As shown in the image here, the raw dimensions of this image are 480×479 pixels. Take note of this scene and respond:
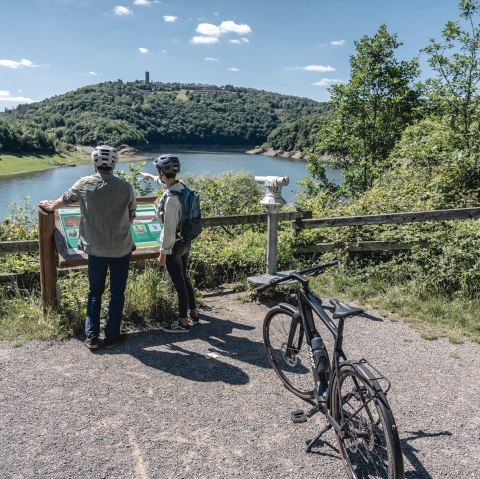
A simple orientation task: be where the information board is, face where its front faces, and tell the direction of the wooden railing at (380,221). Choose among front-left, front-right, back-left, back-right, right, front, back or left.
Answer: left

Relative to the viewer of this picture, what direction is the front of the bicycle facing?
facing away from the viewer and to the left of the viewer

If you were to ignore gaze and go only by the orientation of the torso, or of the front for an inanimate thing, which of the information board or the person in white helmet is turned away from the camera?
the person in white helmet

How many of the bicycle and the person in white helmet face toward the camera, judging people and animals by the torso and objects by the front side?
0

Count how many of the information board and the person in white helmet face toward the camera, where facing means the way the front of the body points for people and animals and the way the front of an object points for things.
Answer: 1

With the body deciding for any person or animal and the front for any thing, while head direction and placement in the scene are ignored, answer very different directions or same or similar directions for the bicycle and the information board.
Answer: very different directions

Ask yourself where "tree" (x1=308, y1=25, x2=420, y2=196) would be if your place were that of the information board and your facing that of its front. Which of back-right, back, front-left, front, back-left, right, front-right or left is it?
back-left

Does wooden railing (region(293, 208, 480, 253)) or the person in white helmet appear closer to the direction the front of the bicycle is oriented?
the person in white helmet

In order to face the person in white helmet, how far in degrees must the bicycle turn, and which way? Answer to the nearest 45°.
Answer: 0° — it already faces them

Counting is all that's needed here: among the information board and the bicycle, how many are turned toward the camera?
1

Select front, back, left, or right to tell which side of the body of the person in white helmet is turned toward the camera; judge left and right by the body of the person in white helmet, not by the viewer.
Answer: back

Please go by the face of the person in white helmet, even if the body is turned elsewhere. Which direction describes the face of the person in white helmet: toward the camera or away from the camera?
away from the camera

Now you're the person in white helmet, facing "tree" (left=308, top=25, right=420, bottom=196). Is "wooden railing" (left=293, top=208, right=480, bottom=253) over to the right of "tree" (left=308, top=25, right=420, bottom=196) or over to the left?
right

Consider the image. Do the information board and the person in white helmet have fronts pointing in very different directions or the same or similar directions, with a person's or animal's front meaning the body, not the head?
very different directions

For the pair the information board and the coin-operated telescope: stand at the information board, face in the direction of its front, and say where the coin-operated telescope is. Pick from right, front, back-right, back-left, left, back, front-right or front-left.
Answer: left
